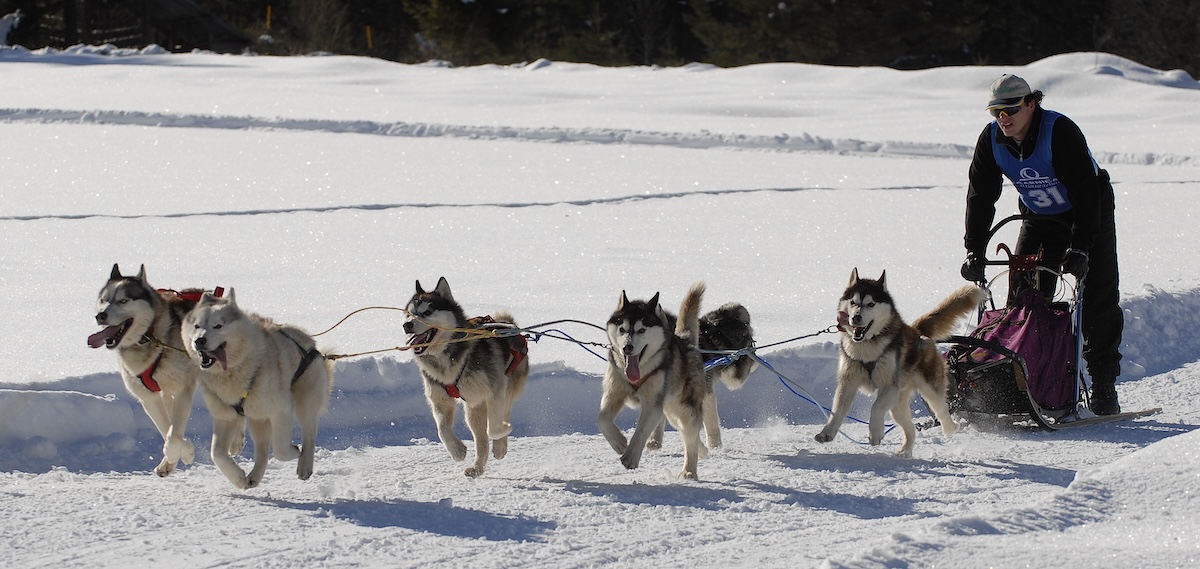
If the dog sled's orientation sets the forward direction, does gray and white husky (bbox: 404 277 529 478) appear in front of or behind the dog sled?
in front

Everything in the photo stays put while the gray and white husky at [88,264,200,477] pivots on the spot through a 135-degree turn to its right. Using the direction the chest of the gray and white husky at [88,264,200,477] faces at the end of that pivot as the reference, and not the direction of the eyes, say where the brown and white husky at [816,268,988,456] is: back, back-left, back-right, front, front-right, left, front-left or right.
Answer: right

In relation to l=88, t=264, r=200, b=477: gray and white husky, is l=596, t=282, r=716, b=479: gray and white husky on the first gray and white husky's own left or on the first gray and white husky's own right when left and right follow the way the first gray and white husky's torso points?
on the first gray and white husky's own left

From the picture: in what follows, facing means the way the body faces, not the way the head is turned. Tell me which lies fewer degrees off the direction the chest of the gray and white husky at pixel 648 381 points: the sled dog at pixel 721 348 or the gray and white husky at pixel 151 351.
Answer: the gray and white husky

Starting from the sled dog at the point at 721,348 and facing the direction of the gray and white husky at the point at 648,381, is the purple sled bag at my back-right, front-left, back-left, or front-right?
back-left

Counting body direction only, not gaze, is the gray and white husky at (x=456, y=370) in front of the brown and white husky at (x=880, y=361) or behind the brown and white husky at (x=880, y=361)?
in front

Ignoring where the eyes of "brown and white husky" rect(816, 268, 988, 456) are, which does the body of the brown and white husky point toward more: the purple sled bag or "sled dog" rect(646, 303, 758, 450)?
the sled dog

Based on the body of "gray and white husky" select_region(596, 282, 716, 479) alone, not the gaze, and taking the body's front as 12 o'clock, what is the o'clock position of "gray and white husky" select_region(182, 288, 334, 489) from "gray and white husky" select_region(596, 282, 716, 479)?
"gray and white husky" select_region(182, 288, 334, 489) is roughly at 1 o'clock from "gray and white husky" select_region(596, 282, 716, 479).

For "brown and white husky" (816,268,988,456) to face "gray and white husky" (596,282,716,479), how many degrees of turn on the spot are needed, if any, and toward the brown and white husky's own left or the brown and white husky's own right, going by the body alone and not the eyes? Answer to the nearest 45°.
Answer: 0° — it already faces it

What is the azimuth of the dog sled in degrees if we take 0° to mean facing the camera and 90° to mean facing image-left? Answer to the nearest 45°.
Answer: approximately 45°

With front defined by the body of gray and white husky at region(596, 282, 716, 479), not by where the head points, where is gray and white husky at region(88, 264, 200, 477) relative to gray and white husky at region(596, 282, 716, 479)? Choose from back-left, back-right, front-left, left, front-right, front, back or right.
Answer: front-right

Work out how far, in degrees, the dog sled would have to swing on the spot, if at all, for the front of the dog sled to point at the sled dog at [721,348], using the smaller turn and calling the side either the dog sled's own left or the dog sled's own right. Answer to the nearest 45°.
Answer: approximately 45° to the dog sled's own right

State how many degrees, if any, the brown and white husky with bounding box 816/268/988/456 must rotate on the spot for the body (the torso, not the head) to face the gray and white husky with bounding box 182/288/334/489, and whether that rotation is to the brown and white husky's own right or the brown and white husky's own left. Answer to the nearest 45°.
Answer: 0° — it already faces it

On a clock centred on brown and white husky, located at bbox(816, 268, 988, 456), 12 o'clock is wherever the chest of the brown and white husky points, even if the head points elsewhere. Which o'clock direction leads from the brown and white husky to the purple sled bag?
The purple sled bag is roughly at 6 o'clock from the brown and white husky.
